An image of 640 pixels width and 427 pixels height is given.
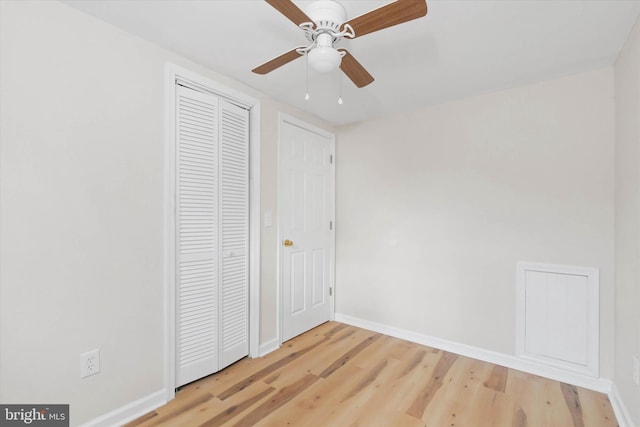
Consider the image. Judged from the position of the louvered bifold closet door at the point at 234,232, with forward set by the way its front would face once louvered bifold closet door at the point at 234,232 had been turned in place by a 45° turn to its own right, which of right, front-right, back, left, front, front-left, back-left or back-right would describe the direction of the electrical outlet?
front-right

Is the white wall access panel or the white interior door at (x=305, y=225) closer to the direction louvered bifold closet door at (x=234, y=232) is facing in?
the white wall access panel

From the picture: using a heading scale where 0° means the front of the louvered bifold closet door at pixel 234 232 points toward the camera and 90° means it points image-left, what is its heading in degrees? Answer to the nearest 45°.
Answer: approximately 315°

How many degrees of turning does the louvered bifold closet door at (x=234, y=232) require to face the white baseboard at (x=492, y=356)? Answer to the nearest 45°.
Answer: approximately 45° to its left

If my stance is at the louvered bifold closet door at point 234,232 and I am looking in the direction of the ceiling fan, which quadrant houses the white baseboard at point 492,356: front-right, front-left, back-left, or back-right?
front-left

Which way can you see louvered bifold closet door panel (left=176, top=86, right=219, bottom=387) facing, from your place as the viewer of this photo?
facing the viewer and to the right of the viewer

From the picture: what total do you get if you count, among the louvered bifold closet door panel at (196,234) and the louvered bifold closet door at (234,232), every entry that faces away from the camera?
0

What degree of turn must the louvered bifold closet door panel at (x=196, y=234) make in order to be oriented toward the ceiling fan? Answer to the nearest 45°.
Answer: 0° — it already faces it

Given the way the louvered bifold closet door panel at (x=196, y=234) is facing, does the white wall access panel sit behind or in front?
in front
